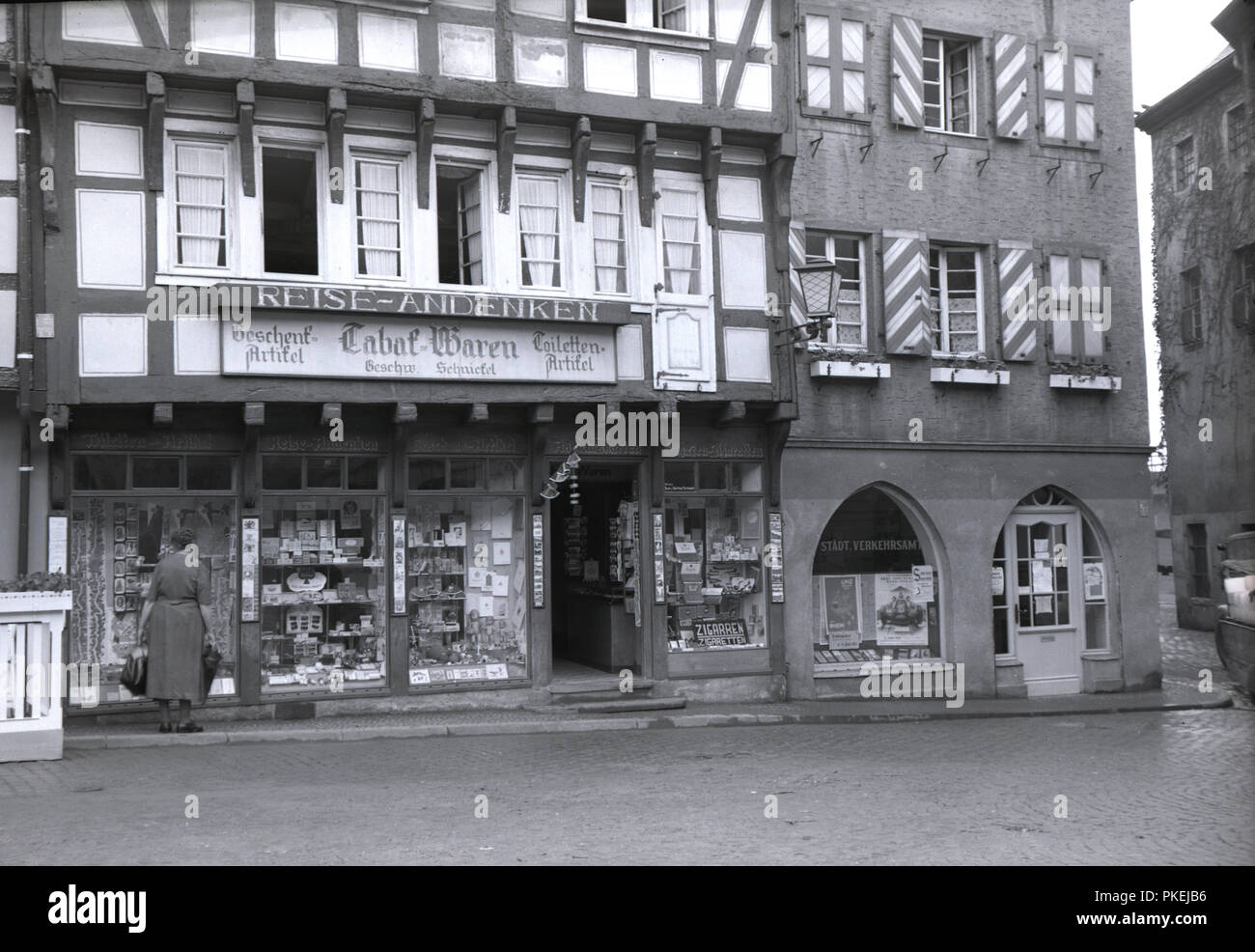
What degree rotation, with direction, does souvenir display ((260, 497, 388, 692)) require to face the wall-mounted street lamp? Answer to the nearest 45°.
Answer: approximately 90° to its left

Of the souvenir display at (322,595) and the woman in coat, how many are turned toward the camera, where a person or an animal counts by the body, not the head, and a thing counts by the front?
1

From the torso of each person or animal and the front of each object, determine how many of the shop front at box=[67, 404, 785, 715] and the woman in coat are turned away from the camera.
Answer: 1

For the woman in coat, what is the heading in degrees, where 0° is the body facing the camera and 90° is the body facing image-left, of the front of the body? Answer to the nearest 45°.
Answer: approximately 180°

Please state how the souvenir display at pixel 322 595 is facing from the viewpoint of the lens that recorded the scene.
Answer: facing the viewer

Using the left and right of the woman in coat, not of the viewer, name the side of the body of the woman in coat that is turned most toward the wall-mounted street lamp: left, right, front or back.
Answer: right

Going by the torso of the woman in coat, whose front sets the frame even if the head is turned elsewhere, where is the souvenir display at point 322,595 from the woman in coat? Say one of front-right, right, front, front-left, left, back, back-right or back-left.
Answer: front-right

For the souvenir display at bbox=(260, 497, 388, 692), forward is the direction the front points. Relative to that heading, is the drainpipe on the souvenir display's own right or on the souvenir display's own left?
on the souvenir display's own right

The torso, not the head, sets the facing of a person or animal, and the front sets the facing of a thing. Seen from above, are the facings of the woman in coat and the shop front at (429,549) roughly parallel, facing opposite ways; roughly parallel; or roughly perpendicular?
roughly parallel, facing opposite ways

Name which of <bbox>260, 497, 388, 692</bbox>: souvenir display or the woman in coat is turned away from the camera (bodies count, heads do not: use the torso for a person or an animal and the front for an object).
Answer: the woman in coat

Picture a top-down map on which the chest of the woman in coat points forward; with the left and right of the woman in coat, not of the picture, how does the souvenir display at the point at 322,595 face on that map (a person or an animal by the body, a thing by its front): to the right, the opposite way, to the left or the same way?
the opposite way

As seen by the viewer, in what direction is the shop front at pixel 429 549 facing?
toward the camera

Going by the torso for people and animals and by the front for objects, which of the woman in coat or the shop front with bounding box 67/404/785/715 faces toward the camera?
the shop front

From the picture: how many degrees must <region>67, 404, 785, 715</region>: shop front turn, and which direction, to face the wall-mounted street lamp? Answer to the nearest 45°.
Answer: approximately 90° to its left

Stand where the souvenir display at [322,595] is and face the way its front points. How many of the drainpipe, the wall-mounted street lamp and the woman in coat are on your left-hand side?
1
